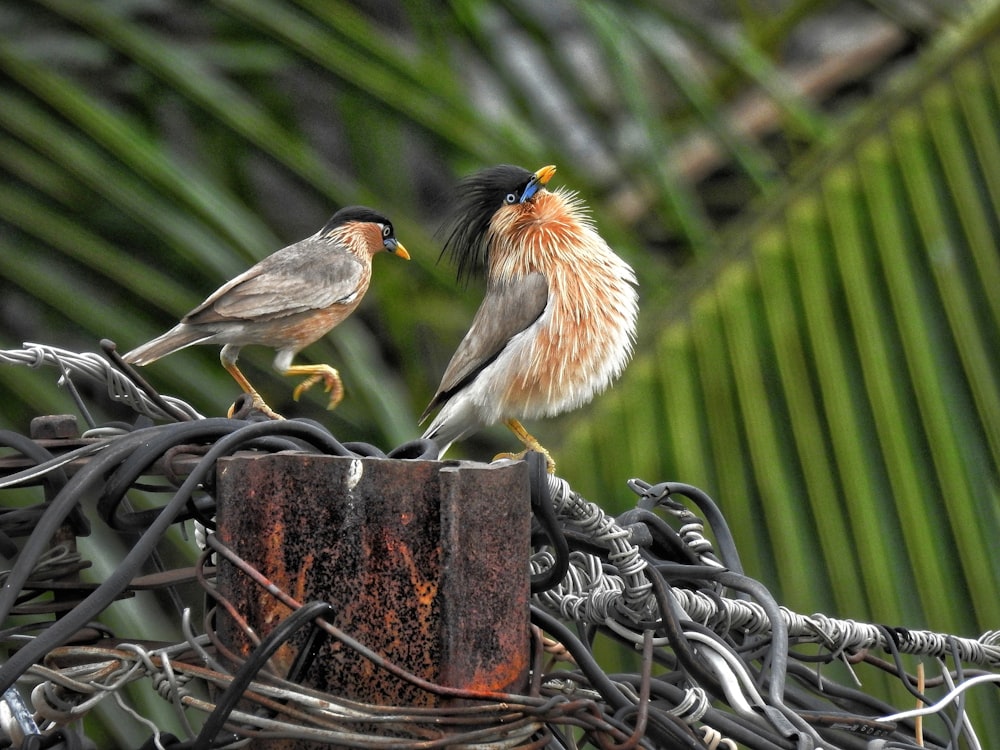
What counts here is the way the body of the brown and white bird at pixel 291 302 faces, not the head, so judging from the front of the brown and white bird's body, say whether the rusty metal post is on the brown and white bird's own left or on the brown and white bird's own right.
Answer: on the brown and white bird's own right

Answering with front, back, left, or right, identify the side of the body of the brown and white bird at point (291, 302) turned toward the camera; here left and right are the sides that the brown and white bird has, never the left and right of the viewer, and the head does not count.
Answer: right

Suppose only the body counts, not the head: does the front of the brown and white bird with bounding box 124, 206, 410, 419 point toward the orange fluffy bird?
yes

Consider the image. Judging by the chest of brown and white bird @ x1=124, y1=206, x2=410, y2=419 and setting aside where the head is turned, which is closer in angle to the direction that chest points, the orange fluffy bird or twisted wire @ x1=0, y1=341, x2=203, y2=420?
the orange fluffy bird
